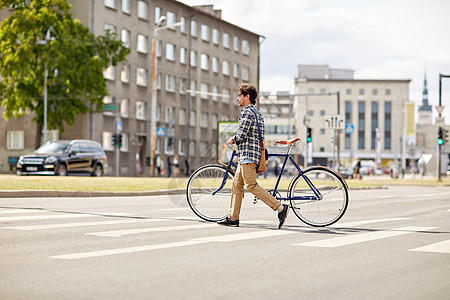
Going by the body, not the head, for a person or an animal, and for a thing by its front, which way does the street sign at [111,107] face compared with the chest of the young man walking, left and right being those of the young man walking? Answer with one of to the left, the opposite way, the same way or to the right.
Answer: to the left

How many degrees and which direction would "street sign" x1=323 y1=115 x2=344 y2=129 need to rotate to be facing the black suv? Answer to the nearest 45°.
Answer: approximately 45° to its right

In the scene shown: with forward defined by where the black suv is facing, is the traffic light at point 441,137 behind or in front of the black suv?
behind

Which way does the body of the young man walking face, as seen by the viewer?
to the viewer's left

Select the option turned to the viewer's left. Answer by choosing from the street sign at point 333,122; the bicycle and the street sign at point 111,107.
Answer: the bicycle

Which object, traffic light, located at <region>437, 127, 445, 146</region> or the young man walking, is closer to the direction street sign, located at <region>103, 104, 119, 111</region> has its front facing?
the young man walking

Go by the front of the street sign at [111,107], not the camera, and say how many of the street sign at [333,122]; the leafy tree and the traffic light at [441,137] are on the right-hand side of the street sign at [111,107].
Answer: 1

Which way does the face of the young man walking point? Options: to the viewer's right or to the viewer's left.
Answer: to the viewer's left

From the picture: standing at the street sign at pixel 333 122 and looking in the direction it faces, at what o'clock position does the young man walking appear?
The young man walking is roughly at 12 o'clock from the street sign.
